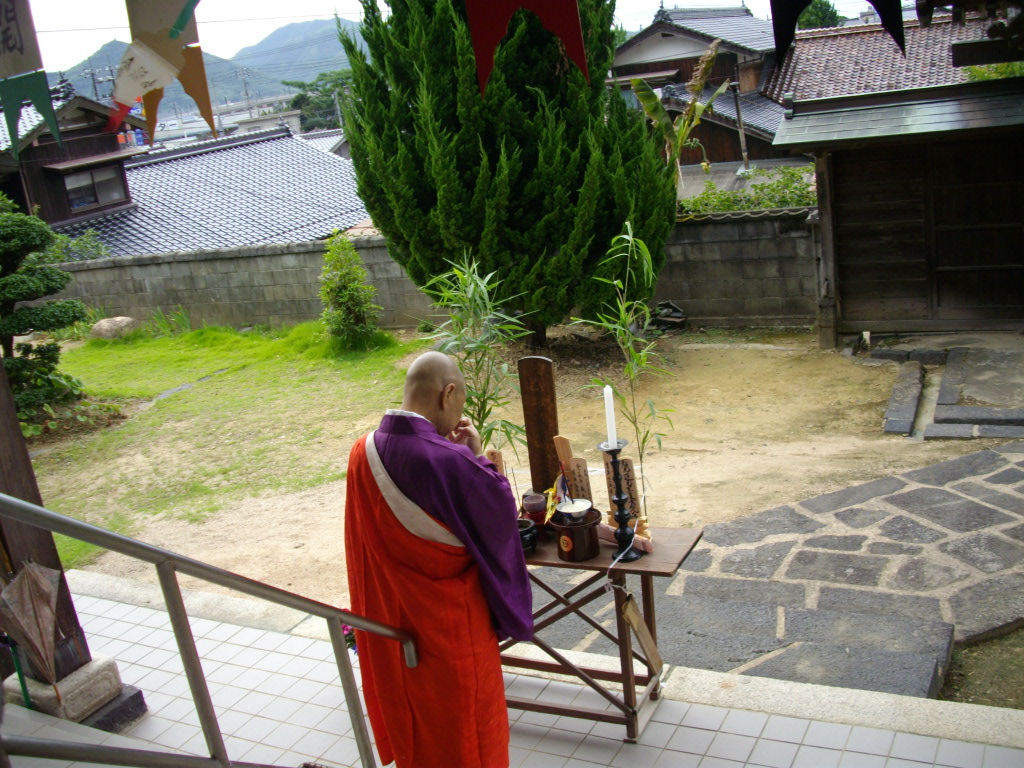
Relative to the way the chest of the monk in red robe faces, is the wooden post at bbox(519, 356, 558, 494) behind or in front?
in front

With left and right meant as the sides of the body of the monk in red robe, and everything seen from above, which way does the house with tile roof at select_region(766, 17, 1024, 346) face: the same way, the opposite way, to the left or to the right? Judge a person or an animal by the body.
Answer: the opposite way

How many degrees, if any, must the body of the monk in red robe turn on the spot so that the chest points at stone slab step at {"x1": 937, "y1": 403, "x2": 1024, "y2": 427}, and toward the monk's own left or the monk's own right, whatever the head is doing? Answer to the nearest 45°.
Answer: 0° — they already face it

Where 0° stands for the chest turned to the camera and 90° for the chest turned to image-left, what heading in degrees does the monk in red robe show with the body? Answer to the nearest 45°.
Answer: approximately 225°

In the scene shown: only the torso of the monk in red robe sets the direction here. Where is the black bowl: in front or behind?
in front

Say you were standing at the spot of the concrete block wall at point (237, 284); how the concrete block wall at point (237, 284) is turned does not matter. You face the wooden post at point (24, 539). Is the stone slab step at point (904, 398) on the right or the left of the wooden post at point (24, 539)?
left

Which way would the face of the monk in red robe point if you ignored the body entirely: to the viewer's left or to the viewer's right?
to the viewer's right

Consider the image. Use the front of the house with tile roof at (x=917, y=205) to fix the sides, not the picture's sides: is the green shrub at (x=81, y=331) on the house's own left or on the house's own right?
on the house's own right

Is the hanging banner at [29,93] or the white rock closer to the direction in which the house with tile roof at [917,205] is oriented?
the hanging banner

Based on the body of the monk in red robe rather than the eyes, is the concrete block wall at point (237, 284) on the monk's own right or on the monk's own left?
on the monk's own left

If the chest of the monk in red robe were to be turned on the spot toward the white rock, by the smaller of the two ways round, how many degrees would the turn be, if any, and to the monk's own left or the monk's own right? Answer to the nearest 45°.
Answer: approximately 45° to the monk's own left
